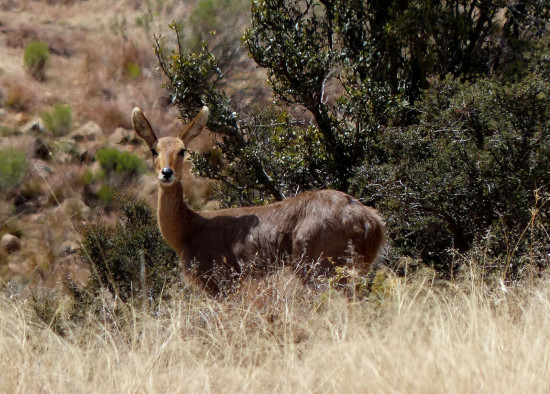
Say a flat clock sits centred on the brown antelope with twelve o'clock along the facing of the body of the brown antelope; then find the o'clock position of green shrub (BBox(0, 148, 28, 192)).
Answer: The green shrub is roughly at 2 o'clock from the brown antelope.

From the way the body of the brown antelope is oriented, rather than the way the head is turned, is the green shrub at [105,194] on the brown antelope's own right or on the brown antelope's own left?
on the brown antelope's own right

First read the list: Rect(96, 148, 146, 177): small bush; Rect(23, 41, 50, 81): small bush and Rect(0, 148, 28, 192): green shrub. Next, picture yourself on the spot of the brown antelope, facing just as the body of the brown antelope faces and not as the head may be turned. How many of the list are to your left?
0

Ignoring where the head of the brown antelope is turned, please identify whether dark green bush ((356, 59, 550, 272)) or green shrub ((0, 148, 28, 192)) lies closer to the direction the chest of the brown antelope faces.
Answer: the green shrub

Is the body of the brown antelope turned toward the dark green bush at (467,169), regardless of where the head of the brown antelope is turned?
no

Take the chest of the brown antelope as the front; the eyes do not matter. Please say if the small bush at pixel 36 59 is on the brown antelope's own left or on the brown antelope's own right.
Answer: on the brown antelope's own right

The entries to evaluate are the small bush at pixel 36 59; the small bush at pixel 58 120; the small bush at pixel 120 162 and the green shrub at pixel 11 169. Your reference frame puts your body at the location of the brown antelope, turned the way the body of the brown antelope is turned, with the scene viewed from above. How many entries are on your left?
0

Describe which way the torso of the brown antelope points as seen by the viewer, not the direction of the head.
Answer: to the viewer's left
